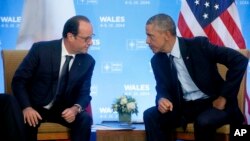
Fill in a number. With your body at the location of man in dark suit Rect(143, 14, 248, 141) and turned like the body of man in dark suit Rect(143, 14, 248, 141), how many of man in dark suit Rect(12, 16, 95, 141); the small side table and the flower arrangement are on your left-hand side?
0

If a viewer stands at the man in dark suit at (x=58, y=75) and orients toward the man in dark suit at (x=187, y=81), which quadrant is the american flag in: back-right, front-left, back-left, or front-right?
front-left

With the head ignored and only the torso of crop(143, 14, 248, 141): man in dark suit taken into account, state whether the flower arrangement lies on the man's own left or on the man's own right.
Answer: on the man's own right

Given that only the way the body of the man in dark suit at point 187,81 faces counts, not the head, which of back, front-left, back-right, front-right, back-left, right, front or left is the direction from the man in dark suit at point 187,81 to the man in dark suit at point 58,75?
front-right

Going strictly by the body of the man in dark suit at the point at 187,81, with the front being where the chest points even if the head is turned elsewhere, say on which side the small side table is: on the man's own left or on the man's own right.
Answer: on the man's own right

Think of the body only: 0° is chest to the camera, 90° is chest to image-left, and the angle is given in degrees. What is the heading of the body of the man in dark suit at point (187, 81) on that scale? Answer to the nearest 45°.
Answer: approximately 45°

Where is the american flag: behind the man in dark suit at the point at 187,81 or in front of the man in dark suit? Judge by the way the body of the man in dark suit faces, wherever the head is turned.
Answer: behind

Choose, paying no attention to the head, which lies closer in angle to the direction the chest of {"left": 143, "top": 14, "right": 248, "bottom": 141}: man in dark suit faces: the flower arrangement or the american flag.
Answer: the flower arrangement

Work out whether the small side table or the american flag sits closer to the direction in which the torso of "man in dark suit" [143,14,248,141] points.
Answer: the small side table

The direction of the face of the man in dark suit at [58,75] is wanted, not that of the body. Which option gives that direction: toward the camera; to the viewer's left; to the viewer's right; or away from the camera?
to the viewer's right

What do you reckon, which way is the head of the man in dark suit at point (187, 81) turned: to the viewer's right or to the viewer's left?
to the viewer's left

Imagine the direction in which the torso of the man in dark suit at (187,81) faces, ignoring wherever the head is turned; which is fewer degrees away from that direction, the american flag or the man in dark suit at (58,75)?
the man in dark suit
